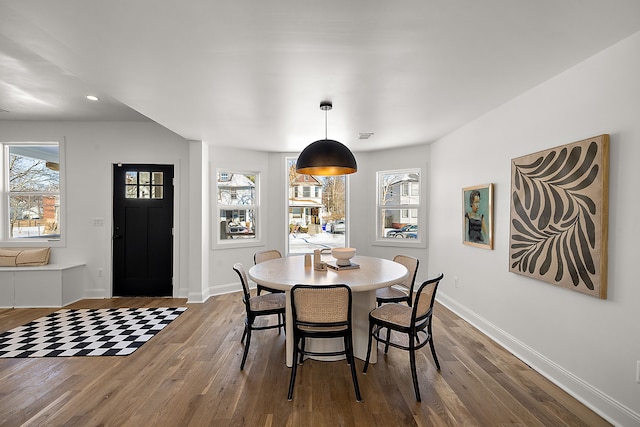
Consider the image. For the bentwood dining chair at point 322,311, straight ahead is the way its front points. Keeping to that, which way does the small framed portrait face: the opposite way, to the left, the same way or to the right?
to the left

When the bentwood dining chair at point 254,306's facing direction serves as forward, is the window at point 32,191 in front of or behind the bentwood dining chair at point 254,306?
behind

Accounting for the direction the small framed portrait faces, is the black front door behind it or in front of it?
in front

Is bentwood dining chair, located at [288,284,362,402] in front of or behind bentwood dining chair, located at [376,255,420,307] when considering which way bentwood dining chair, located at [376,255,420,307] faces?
in front

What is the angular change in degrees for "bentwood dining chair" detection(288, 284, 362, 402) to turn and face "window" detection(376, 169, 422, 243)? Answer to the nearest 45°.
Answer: approximately 45° to its right

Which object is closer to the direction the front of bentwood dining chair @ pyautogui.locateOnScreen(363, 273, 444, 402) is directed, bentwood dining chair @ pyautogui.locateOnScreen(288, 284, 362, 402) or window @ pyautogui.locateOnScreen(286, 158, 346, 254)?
the window

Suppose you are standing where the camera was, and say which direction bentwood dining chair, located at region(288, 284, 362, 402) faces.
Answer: facing away from the viewer

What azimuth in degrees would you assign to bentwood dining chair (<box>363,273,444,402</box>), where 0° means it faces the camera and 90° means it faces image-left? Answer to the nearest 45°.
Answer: approximately 135°

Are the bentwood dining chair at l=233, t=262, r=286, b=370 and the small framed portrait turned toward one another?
yes

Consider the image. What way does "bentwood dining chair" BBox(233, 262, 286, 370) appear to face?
to the viewer's right

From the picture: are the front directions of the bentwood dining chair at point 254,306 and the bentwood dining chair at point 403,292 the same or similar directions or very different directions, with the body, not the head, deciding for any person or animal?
very different directions
